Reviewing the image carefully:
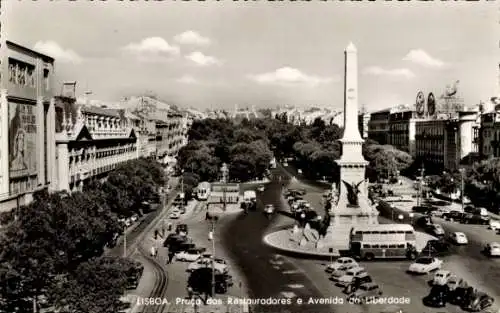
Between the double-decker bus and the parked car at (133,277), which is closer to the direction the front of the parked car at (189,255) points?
the parked car

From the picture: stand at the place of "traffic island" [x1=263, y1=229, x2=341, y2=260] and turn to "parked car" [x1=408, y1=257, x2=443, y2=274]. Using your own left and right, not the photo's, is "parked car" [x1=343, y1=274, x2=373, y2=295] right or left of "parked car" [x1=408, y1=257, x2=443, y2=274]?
right

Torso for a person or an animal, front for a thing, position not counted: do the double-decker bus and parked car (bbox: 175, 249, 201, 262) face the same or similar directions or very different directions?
very different directions

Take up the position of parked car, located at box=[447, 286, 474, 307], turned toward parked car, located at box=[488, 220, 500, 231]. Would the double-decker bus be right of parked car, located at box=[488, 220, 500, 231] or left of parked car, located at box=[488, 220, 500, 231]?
left

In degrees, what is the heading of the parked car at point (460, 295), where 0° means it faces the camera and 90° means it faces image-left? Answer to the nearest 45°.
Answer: approximately 45°

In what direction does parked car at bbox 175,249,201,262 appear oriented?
to the viewer's left

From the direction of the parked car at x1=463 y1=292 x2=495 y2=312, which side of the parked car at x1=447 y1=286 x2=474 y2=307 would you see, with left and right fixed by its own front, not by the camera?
left

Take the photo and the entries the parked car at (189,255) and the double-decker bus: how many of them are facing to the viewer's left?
1
